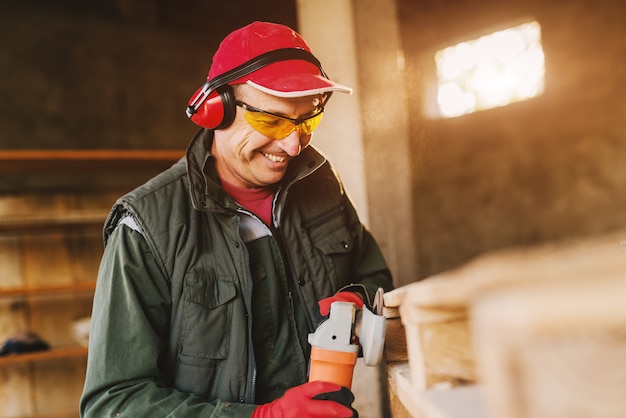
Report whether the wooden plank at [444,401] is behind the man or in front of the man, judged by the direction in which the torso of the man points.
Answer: in front

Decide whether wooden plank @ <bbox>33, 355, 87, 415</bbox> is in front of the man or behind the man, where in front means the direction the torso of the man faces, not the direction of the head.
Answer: behind

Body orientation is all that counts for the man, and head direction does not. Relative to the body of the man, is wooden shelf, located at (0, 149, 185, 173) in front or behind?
behind

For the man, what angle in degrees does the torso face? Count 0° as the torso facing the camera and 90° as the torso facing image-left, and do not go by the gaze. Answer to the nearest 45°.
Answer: approximately 315°

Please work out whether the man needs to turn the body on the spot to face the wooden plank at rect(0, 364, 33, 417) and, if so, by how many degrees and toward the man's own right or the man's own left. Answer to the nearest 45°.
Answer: approximately 180°

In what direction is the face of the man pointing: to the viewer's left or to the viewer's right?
to the viewer's right
